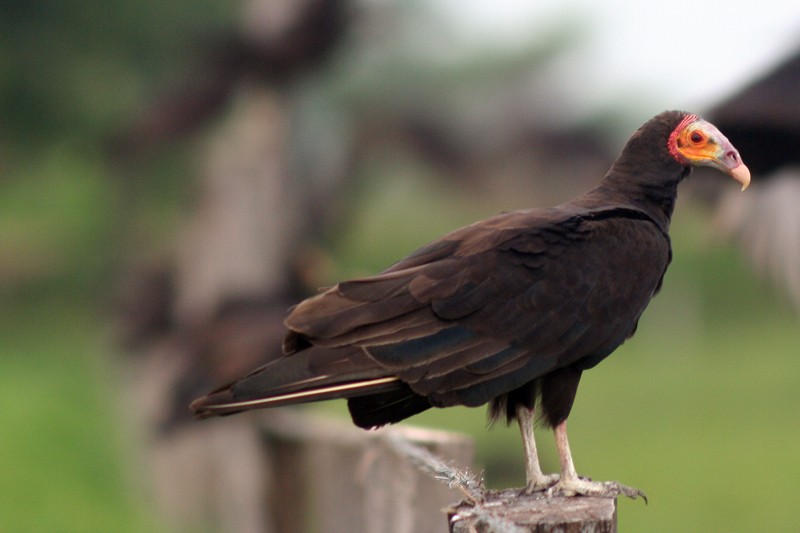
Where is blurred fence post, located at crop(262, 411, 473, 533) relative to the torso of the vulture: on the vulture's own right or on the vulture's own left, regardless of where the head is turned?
on the vulture's own left

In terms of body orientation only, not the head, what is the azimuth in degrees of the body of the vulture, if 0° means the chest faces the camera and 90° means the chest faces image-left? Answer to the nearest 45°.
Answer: approximately 270°
